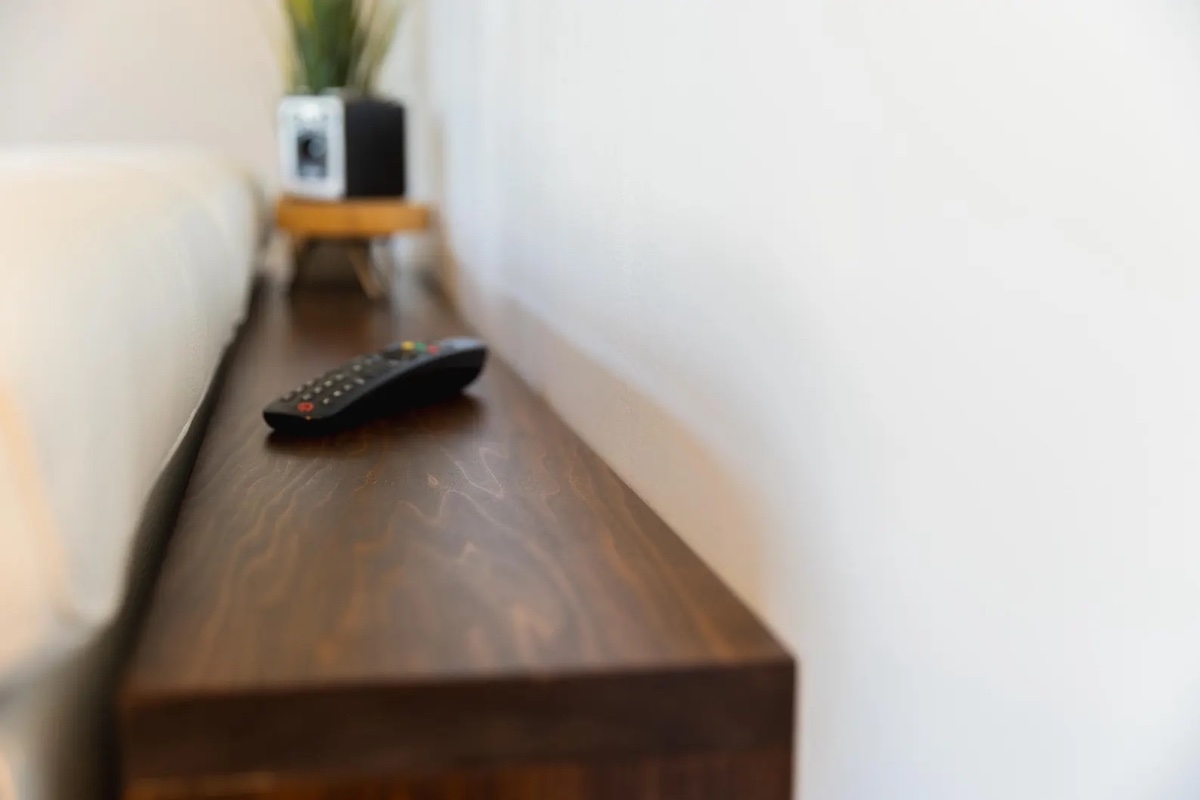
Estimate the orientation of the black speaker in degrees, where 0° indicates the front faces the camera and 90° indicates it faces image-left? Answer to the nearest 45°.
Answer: approximately 45°

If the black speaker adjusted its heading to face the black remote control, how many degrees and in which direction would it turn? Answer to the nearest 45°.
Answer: approximately 45° to its left

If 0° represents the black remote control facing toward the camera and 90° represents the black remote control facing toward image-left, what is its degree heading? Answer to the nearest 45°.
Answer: approximately 45°

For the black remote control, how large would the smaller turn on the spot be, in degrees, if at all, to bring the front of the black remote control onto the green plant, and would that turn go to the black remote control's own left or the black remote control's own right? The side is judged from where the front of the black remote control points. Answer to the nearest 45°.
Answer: approximately 135° to the black remote control's own right

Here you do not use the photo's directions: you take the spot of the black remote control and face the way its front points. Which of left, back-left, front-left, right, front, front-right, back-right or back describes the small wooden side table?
back-right

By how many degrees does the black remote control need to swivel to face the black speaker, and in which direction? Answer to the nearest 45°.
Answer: approximately 135° to its right
